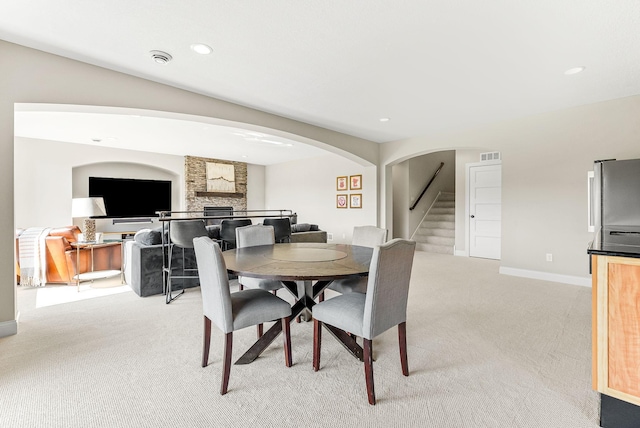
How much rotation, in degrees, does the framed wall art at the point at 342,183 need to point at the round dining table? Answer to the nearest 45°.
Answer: approximately 45° to its left

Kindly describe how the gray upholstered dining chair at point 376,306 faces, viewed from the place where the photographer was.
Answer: facing away from the viewer and to the left of the viewer

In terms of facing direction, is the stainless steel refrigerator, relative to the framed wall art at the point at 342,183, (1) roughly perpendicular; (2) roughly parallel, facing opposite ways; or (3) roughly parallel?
roughly perpendicular

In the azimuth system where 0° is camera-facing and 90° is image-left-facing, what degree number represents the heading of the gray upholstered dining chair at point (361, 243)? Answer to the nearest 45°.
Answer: approximately 45°

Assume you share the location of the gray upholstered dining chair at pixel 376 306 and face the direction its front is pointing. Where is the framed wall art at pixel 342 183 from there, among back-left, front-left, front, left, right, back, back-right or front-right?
front-right

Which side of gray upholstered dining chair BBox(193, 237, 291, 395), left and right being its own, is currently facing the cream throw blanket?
left

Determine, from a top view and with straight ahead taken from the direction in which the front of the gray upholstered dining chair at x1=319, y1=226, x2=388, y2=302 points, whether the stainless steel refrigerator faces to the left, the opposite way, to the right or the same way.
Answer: to the right

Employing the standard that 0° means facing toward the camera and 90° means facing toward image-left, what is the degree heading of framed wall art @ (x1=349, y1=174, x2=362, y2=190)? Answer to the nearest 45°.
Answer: approximately 45°

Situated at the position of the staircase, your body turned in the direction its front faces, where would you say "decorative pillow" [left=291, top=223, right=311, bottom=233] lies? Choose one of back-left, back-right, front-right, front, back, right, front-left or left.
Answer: front-right

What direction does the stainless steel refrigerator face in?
to the viewer's left
